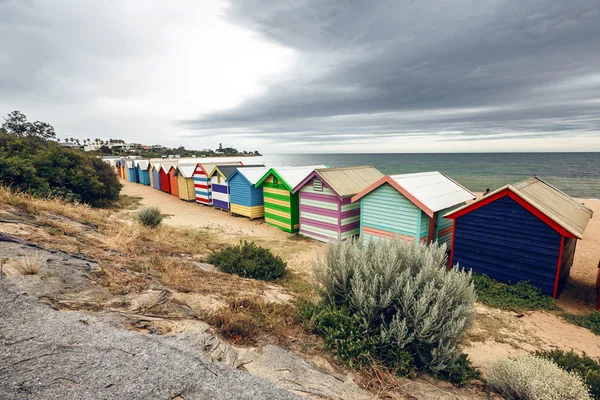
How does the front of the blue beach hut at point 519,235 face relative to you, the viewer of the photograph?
facing away from the viewer and to the right of the viewer

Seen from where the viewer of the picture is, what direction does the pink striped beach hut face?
facing away from the viewer and to the right of the viewer

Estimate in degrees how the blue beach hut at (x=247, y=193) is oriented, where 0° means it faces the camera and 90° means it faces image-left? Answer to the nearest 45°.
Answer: approximately 225°

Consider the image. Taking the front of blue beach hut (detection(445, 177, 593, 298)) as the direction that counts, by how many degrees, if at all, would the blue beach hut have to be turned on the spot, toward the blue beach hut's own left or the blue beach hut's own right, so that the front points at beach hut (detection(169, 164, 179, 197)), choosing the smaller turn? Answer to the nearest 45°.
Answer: approximately 135° to the blue beach hut's own left

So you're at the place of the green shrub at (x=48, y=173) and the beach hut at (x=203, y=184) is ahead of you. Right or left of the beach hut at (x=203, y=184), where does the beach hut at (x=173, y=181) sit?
left

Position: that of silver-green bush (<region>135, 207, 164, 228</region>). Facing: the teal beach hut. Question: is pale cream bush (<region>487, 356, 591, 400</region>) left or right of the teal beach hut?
right

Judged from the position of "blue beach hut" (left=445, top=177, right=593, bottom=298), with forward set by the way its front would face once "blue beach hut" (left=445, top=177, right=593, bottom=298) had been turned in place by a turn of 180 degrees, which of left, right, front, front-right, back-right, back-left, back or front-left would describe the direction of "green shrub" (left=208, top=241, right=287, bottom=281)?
front

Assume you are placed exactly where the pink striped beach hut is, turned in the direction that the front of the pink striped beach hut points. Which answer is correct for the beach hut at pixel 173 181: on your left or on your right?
on your left

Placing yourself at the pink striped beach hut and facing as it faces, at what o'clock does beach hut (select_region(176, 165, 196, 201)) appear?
The beach hut is roughly at 9 o'clock from the pink striped beach hut.
